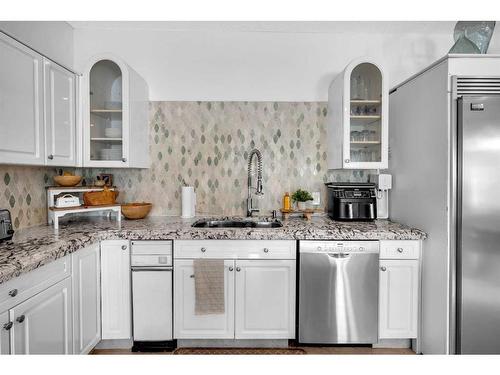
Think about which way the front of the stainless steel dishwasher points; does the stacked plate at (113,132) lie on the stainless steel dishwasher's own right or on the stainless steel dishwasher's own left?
on the stainless steel dishwasher's own right

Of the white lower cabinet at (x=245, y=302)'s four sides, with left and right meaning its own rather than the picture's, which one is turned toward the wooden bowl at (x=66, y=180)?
right

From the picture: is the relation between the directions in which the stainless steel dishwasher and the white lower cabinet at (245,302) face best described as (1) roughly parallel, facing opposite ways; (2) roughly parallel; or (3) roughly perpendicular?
roughly parallel

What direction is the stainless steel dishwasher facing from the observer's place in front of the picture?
facing the viewer

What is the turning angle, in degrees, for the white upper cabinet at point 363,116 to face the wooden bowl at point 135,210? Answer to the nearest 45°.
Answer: approximately 90° to its right

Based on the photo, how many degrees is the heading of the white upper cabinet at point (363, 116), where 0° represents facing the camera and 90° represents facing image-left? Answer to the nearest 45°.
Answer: approximately 0°

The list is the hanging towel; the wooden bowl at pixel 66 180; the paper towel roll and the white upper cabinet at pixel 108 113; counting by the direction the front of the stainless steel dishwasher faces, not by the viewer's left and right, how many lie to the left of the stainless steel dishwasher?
0

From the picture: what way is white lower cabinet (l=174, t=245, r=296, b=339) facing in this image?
toward the camera

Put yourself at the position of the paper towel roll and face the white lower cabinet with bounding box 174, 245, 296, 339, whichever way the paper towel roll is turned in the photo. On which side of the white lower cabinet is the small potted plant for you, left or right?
left

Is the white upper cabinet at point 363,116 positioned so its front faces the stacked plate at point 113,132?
no

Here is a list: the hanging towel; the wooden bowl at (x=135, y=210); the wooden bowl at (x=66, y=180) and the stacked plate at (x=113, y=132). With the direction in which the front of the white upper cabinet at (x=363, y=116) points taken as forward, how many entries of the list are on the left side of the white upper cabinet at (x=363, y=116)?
0

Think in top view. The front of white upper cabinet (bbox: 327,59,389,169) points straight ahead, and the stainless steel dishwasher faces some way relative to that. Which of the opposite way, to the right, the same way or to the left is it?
the same way

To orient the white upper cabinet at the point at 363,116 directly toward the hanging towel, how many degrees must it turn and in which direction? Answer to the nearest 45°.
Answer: approximately 45° to its right

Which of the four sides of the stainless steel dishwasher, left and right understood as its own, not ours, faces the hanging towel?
right
